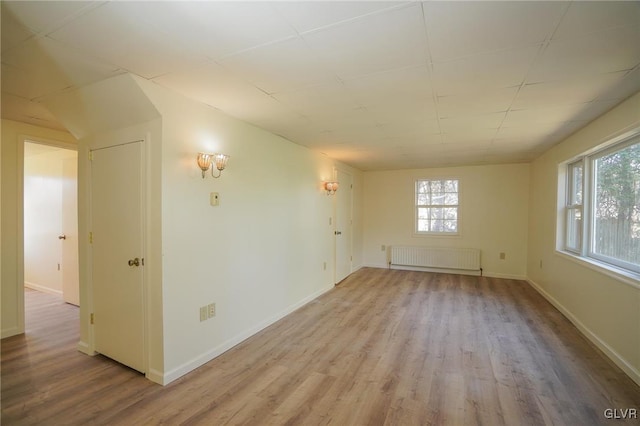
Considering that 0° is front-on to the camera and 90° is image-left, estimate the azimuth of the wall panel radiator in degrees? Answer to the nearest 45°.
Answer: approximately 0°

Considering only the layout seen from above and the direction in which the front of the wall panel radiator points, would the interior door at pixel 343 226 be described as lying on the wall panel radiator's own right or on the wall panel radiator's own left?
on the wall panel radiator's own right

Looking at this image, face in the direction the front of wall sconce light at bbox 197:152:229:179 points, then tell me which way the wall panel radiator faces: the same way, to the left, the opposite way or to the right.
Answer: to the right

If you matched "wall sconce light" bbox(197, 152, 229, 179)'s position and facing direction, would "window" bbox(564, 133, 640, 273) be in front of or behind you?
in front

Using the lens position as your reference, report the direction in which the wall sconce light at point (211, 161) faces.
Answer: facing the viewer and to the right of the viewer

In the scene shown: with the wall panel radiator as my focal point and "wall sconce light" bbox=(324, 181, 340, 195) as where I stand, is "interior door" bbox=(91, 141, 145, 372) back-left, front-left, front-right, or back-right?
back-right

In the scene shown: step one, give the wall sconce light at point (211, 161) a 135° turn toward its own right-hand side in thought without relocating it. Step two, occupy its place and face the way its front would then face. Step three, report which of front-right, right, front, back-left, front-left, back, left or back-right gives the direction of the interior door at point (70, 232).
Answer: front-right

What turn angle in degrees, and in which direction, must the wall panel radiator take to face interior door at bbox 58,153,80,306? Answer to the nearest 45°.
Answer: approximately 45° to its right

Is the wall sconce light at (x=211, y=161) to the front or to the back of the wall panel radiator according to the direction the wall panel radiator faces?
to the front

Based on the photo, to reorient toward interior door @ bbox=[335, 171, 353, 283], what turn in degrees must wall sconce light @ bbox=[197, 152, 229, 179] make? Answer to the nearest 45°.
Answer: approximately 90° to its left

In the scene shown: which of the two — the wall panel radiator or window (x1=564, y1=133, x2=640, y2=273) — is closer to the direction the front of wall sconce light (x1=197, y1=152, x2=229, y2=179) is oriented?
the window

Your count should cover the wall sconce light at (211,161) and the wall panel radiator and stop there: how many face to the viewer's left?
0

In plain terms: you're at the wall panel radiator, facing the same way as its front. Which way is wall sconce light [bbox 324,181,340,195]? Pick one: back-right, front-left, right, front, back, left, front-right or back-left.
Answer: front-right

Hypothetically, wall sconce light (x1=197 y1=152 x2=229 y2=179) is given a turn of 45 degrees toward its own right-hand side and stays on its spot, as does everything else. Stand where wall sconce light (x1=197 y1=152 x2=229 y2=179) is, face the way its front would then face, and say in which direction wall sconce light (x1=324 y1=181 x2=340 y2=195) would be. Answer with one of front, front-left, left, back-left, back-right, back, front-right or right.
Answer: back-left
